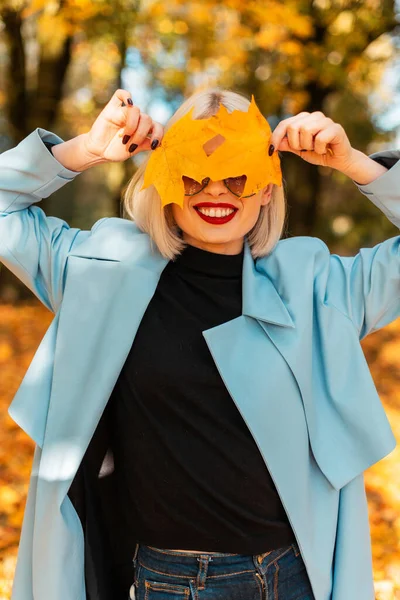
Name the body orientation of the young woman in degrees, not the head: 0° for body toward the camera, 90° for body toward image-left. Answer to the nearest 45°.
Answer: approximately 0°

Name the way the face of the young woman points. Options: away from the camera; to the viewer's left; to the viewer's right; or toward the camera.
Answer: toward the camera
